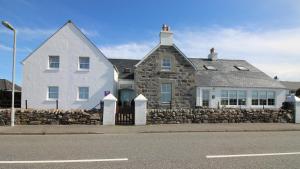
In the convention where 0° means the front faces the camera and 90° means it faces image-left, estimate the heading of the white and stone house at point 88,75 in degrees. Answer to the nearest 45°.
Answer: approximately 0°

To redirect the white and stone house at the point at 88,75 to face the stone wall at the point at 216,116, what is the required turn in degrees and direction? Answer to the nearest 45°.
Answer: approximately 45° to its left
